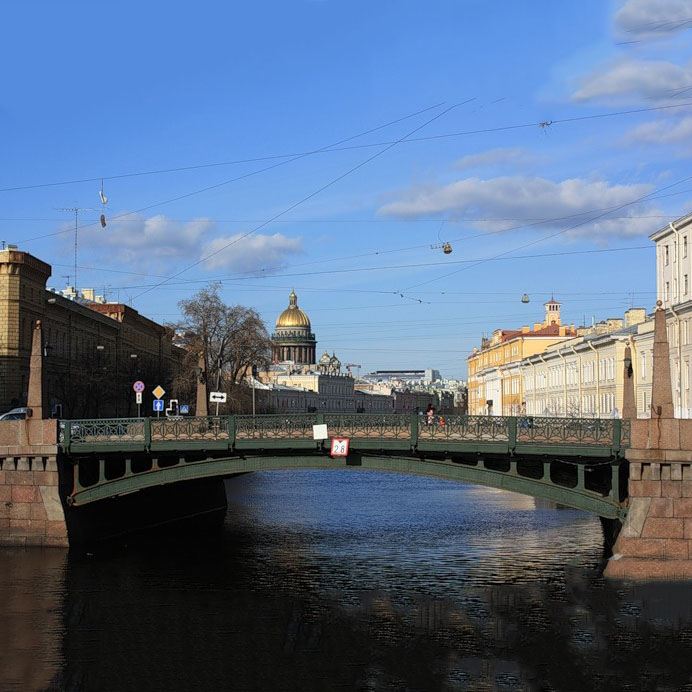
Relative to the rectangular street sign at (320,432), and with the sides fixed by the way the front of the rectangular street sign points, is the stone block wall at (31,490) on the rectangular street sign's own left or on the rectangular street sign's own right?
on the rectangular street sign's own right

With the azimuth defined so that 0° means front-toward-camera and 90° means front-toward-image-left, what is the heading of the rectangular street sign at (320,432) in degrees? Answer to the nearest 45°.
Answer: approximately 0°

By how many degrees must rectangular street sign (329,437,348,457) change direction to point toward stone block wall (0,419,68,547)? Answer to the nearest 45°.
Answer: approximately 90° to its right

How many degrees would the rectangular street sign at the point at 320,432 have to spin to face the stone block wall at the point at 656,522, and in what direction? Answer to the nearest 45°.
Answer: approximately 90° to its left

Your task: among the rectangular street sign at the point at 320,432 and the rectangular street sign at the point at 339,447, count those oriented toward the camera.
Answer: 2

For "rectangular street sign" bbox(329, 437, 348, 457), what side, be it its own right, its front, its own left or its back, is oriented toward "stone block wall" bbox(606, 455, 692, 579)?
left

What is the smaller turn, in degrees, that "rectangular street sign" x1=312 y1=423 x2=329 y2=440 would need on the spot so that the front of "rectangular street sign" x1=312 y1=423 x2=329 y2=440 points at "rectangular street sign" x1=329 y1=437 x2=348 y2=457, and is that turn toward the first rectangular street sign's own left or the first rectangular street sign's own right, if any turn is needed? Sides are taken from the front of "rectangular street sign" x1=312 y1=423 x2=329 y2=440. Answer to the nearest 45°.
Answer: approximately 90° to the first rectangular street sign's own left
